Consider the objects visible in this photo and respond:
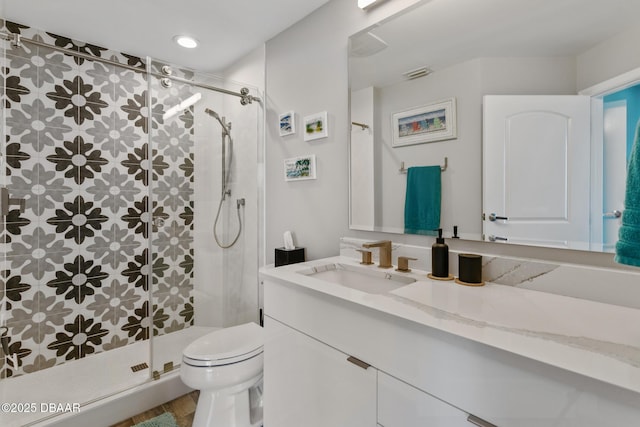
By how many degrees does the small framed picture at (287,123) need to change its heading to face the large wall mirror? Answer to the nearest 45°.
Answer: approximately 90° to its left

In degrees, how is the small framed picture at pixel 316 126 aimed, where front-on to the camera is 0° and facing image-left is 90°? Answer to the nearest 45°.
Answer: approximately 45°

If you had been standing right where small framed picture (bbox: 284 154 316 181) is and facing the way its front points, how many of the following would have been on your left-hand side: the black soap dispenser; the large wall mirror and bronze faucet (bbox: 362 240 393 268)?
3

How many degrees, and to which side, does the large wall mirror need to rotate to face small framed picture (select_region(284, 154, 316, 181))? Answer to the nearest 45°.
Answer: approximately 45° to its right

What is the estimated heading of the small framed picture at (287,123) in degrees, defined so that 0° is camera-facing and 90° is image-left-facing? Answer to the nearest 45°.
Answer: approximately 45°

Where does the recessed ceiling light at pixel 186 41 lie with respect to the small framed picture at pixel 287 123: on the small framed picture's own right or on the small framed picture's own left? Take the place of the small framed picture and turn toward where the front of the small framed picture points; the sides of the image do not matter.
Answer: on the small framed picture's own right

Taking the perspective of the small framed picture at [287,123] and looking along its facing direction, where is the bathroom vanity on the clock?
The bathroom vanity is roughly at 10 o'clock from the small framed picture.

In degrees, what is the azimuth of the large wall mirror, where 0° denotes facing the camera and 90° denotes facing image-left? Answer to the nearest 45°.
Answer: approximately 45°
